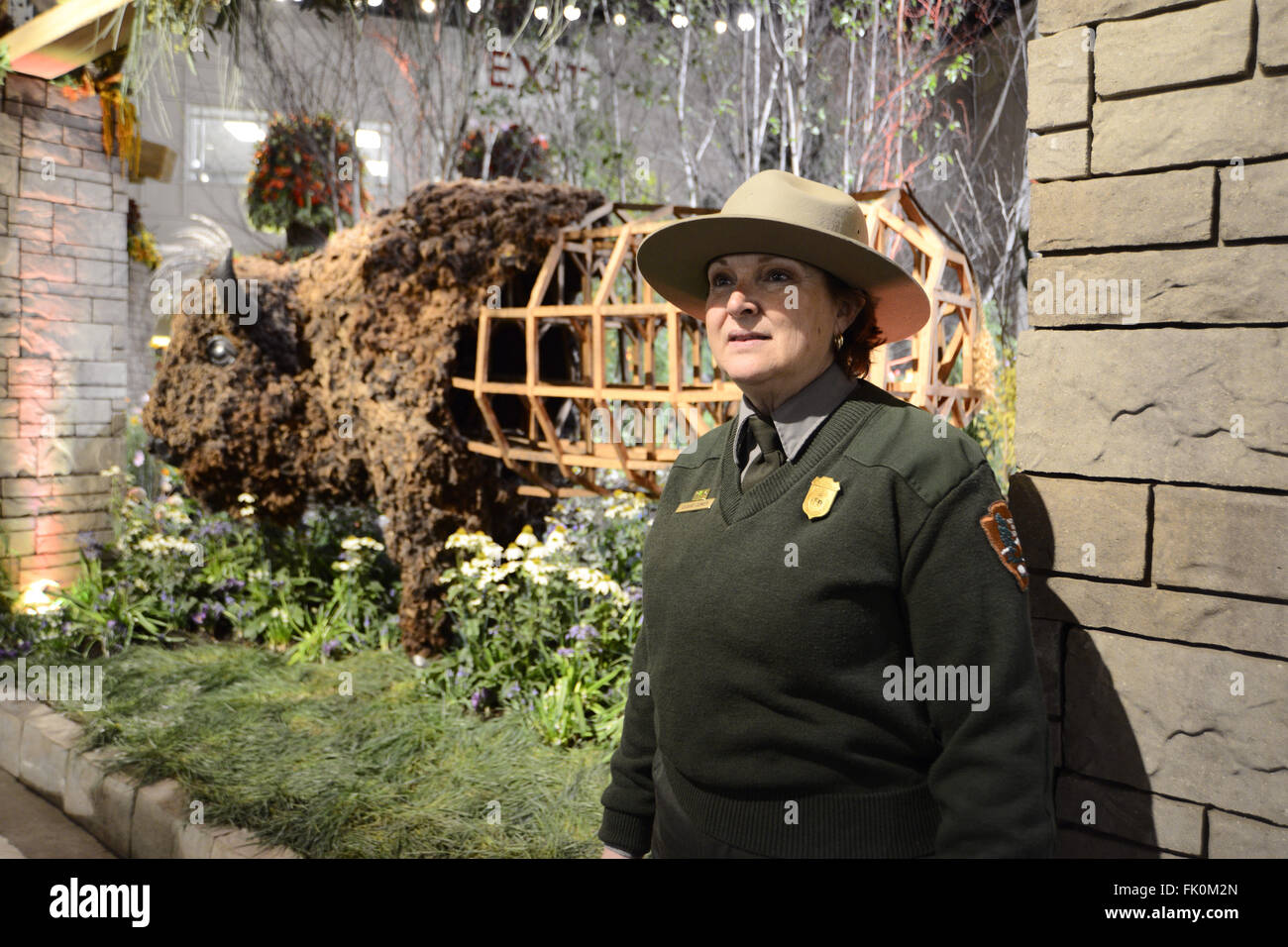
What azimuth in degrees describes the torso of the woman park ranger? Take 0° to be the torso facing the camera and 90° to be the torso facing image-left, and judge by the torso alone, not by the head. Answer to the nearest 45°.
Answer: approximately 45°

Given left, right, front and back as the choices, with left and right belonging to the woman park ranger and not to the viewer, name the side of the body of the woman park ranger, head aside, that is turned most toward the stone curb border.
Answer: right

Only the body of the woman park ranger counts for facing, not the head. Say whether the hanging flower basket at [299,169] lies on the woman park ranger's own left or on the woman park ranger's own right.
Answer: on the woman park ranger's own right

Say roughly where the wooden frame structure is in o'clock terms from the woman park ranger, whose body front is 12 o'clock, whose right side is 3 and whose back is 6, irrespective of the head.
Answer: The wooden frame structure is roughly at 4 o'clock from the woman park ranger.

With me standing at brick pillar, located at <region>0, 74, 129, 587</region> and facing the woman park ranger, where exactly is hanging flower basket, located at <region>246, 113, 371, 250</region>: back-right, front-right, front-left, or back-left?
back-left
